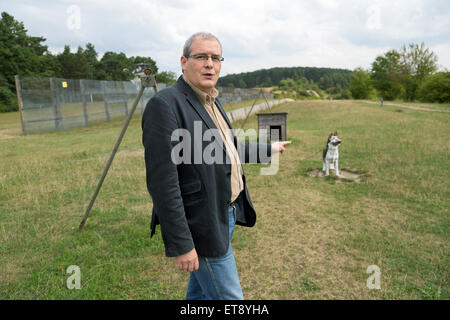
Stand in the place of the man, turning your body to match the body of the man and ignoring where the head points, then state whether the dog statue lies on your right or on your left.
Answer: on your left

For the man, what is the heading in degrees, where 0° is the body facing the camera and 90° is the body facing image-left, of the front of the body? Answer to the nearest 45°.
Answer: approximately 315°

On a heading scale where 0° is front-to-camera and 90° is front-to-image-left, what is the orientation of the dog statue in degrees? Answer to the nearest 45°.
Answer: approximately 315°

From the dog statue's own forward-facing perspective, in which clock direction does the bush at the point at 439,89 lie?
The bush is roughly at 8 o'clock from the dog statue.

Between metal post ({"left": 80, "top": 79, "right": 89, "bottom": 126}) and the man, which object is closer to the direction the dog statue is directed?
the man

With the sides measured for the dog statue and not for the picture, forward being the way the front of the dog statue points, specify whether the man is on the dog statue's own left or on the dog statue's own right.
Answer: on the dog statue's own right

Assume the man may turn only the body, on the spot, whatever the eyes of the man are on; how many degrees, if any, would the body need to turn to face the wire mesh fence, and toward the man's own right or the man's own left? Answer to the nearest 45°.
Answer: approximately 180°

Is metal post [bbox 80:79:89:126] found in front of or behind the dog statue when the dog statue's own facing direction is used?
behind

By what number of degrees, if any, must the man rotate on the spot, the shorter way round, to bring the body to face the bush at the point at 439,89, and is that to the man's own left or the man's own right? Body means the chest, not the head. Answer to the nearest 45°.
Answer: approximately 90° to the man's own left
